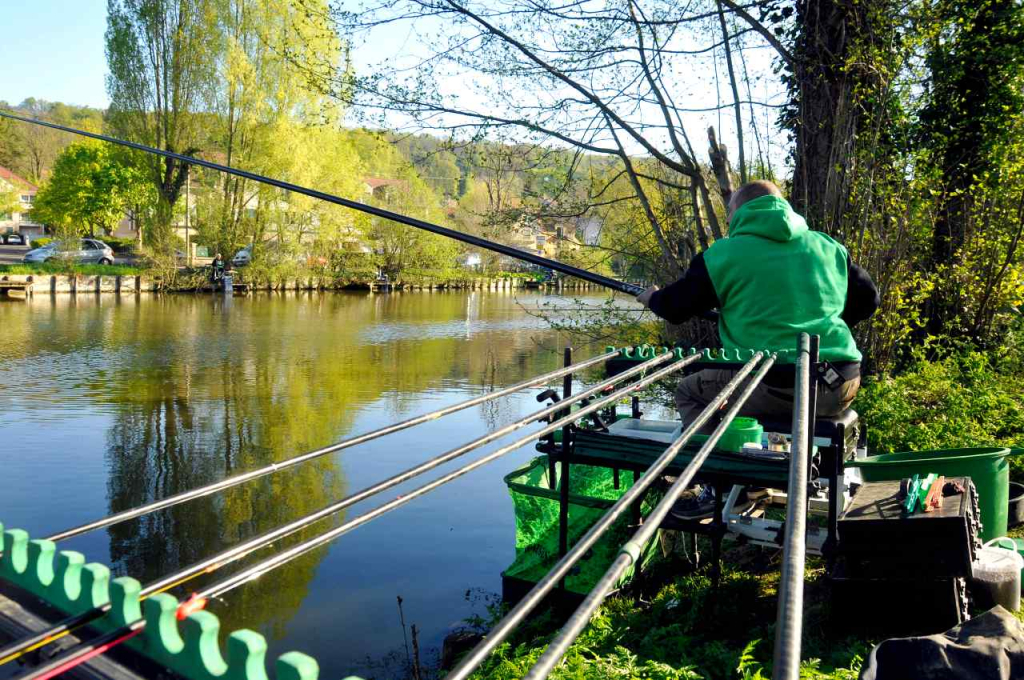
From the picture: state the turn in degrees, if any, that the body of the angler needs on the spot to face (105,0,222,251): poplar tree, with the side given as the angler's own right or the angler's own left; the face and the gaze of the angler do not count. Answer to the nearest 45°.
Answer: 0° — they already face it

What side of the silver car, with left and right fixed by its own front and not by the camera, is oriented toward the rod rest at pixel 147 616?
left

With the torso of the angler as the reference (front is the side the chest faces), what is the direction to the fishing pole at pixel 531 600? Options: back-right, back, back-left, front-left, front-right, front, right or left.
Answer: back-left

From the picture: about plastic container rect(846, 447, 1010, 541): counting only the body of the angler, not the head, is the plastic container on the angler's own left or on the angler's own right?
on the angler's own right

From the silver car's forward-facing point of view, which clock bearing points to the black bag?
The black bag is roughly at 9 o'clock from the silver car.

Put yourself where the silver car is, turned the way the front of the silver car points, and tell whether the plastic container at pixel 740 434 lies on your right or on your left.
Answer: on your left

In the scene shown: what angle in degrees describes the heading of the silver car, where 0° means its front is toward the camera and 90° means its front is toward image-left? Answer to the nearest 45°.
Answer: approximately 90°

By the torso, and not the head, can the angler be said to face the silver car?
yes

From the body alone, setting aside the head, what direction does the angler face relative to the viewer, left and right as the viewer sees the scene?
facing away from the viewer and to the left of the viewer

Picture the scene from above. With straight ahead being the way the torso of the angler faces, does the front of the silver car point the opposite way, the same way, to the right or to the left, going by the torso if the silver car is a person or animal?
to the left

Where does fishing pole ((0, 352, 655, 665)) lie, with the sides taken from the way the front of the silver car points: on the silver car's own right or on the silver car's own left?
on the silver car's own left

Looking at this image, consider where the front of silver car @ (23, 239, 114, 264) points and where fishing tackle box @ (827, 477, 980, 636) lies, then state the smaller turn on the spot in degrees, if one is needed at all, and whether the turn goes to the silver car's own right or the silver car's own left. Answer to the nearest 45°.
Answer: approximately 90° to the silver car's own left
